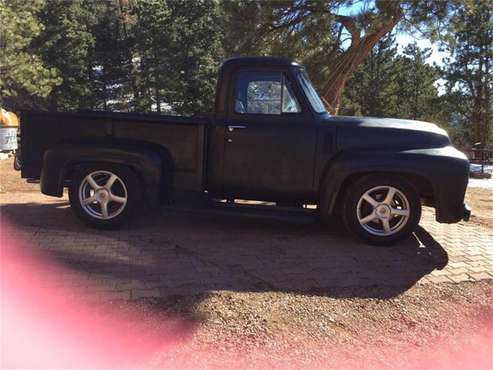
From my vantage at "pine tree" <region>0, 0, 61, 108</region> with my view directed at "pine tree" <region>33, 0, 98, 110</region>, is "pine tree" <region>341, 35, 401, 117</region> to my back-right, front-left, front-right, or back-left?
front-right

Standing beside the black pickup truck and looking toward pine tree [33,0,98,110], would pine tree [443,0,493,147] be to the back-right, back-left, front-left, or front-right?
front-right

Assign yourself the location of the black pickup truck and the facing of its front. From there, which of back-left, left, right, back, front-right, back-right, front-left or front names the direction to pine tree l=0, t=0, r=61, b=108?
back-left

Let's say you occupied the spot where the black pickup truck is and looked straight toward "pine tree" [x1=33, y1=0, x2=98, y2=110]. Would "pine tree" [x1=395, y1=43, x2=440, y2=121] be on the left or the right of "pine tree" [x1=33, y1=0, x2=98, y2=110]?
right

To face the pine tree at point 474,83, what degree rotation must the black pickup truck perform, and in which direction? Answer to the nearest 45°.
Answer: approximately 45° to its left

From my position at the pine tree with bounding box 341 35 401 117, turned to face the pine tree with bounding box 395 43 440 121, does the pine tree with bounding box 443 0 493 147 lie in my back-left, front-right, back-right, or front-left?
front-right

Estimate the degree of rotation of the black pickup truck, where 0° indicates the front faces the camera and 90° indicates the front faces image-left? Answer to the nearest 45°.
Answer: approximately 270°

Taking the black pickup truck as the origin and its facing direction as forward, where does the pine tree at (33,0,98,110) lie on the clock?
The pine tree is roughly at 8 o'clock from the black pickup truck.
